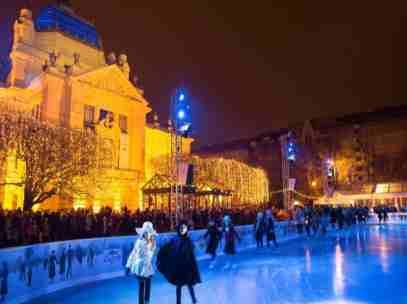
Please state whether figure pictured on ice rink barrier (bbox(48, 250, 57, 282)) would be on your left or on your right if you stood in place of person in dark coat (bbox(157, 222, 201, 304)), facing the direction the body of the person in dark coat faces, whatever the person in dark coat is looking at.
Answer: on your right

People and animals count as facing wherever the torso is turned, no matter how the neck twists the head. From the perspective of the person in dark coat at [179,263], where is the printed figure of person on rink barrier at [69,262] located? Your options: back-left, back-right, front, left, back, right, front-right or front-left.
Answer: back-right

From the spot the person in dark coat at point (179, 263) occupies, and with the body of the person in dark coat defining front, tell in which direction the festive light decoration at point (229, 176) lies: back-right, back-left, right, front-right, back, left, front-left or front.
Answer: back

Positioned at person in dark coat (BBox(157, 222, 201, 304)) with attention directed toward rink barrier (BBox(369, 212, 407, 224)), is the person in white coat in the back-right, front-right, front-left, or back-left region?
back-left

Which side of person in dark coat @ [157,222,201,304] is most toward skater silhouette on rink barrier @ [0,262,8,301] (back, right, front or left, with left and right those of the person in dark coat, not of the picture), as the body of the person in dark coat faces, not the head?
right

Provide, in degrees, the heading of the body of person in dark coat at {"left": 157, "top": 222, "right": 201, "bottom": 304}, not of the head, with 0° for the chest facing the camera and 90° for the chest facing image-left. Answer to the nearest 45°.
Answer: approximately 0°

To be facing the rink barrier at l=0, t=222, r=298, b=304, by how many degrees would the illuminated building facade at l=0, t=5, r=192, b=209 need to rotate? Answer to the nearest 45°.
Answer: approximately 45° to its right
